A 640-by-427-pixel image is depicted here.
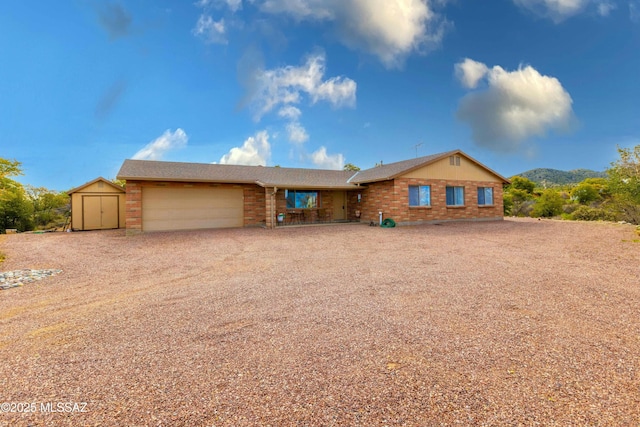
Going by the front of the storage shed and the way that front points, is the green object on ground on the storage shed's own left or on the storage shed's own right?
on the storage shed's own left

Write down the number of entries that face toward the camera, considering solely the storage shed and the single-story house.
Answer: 2

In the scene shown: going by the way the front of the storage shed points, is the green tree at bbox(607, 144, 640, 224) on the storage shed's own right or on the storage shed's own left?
on the storage shed's own left

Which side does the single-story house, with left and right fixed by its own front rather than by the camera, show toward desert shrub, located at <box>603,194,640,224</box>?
left

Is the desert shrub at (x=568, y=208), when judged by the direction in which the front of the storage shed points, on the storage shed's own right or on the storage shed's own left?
on the storage shed's own left

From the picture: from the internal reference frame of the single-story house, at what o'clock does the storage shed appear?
The storage shed is roughly at 3 o'clock from the single-story house.

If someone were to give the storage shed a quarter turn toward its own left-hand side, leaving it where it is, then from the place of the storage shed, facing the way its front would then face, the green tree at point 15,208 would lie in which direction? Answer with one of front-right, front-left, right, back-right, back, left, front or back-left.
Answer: back-left

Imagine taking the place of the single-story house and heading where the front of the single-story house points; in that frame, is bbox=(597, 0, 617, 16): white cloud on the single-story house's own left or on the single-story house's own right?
on the single-story house's own left

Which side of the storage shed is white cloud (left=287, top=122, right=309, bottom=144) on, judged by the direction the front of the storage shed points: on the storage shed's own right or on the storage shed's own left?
on the storage shed's own left

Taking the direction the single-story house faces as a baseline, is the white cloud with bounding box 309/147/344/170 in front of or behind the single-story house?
behind

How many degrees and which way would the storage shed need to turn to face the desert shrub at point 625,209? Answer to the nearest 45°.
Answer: approximately 45° to its left
